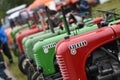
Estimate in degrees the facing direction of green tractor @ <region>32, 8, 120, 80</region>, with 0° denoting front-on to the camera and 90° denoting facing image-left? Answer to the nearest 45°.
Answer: approximately 90°

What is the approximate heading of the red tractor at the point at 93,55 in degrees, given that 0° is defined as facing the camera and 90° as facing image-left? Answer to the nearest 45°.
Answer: approximately 90°

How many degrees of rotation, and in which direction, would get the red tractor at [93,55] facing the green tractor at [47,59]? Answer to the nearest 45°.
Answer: approximately 45° to its right
